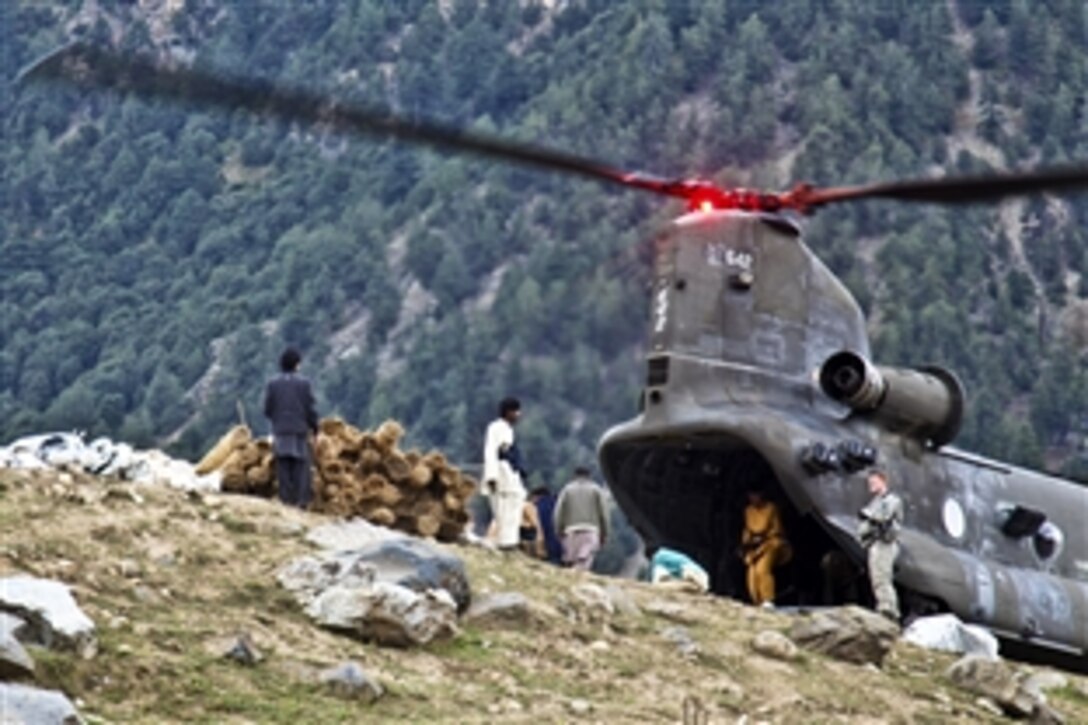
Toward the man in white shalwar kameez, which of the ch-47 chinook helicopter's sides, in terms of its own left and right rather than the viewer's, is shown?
back

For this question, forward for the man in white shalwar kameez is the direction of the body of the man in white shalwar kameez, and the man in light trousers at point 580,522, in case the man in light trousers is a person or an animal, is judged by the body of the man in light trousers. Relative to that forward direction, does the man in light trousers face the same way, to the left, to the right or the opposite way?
to the left

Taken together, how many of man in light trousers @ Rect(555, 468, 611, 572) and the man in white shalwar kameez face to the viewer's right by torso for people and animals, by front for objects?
1

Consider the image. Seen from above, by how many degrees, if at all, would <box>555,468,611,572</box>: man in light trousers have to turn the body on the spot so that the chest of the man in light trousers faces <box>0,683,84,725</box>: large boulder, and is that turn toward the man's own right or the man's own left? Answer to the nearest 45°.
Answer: approximately 180°

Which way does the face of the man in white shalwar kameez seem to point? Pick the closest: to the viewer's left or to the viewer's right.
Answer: to the viewer's right

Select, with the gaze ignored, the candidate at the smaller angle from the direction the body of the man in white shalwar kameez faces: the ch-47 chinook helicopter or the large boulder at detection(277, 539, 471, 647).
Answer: the ch-47 chinook helicopter

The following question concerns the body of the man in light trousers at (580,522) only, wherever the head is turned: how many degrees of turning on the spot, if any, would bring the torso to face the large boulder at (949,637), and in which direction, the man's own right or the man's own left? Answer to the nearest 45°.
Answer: approximately 135° to the man's own right

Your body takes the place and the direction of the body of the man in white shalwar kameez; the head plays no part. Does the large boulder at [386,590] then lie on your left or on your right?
on your right

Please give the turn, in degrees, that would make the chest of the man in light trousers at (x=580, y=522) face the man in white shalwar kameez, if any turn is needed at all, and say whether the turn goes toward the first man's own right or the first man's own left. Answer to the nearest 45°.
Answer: approximately 135° to the first man's own left

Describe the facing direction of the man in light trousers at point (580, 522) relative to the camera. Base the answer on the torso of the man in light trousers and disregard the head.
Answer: away from the camera

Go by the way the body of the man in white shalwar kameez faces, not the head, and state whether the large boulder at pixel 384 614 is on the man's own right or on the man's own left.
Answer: on the man's own right

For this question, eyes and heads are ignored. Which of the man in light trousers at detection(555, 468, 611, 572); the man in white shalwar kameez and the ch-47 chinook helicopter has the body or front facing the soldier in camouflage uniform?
the man in white shalwar kameez

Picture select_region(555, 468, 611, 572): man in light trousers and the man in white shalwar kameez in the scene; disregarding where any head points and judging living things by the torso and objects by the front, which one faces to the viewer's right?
the man in white shalwar kameez

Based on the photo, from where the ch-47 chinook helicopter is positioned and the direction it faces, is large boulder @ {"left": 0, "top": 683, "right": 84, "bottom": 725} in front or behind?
behind

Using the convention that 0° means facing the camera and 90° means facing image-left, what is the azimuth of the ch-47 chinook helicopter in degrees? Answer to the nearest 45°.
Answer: approximately 225°

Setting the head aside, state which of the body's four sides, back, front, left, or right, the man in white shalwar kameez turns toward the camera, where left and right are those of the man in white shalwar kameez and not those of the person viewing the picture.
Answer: right
